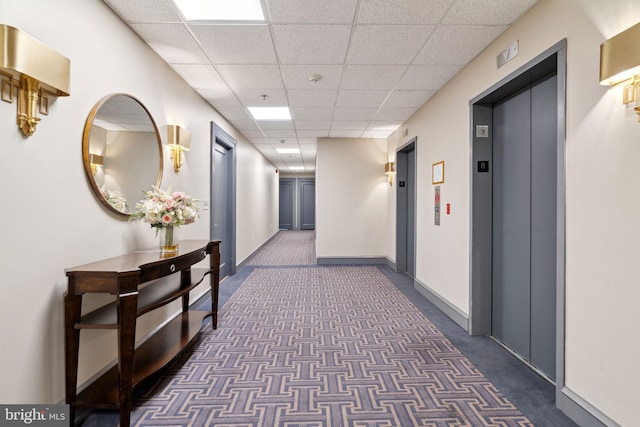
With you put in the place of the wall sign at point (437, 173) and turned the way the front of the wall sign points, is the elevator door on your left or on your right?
on your left

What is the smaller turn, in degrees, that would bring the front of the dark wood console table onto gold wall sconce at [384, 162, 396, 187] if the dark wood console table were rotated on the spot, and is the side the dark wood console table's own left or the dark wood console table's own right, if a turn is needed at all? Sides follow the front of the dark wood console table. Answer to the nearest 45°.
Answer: approximately 90° to the dark wood console table's own left

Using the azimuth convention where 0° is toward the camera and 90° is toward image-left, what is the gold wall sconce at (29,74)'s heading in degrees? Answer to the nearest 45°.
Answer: approximately 315°

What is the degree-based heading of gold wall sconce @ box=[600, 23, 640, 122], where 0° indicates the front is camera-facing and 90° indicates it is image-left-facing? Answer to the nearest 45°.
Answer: approximately 45°

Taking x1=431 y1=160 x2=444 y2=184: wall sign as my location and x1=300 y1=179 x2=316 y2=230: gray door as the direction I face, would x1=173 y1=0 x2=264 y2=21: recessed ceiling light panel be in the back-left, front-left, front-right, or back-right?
back-left

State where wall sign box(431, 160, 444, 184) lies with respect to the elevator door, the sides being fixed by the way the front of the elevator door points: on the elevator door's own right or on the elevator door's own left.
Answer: on the elevator door's own right

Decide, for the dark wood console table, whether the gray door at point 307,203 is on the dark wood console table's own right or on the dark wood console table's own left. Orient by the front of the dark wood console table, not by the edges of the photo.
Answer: on the dark wood console table's own left

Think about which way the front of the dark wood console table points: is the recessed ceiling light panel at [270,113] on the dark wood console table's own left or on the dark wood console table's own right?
on the dark wood console table's own left

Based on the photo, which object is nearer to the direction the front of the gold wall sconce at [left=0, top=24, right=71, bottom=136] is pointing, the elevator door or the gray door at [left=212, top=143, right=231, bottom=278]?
the elevator door

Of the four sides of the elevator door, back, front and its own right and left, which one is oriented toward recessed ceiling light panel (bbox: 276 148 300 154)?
right
